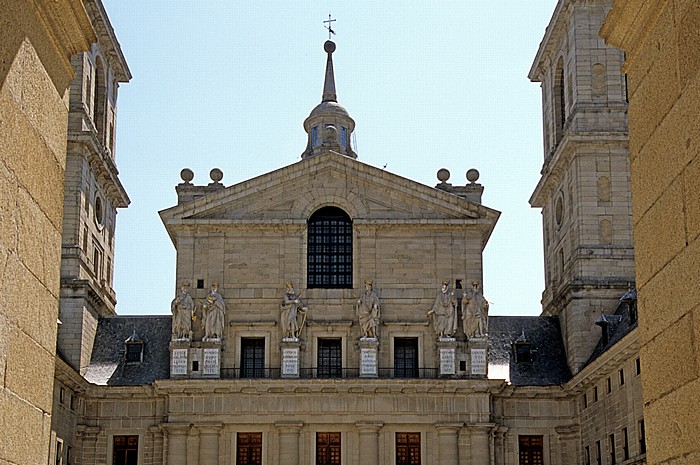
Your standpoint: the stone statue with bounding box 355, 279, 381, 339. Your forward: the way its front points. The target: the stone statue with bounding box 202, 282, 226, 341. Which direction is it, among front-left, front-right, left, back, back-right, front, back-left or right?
right

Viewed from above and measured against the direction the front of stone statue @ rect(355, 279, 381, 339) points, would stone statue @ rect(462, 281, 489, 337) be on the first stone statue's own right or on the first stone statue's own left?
on the first stone statue's own left

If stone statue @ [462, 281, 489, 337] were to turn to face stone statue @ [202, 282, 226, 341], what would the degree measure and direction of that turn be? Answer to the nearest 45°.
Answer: approximately 90° to its right

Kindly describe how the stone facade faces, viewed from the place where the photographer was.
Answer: facing the viewer

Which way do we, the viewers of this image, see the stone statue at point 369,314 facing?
facing the viewer

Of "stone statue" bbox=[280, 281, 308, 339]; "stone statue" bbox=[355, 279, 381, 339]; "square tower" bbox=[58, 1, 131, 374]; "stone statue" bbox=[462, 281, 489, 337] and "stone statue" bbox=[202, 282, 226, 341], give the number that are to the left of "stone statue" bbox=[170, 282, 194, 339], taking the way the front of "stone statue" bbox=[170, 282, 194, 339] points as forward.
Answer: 4

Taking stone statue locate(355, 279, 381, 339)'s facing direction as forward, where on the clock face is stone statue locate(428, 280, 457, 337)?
stone statue locate(428, 280, 457, 337) is roughly at 9 o'clock from stone statue locate(355, 279, 381, 339).

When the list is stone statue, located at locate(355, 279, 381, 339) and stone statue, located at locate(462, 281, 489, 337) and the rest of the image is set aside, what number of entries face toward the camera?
2

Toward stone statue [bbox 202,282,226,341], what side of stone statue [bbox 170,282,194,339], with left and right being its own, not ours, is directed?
left

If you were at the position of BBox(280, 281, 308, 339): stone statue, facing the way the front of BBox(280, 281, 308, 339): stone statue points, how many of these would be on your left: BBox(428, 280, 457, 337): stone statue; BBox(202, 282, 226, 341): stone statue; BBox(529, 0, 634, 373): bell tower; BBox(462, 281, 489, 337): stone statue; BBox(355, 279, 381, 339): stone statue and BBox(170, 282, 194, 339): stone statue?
4

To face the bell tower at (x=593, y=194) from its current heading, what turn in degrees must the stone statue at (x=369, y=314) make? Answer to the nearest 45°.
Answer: approximately 90° to its left

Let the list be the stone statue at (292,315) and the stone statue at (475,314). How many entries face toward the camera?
2

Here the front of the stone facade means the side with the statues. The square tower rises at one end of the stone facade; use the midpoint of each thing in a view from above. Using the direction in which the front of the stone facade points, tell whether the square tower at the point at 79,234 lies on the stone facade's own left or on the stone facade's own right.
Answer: on the stone facade's own right
